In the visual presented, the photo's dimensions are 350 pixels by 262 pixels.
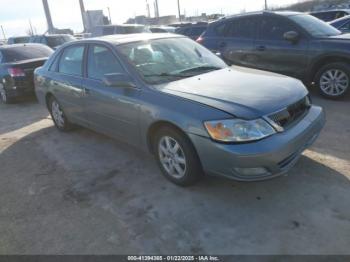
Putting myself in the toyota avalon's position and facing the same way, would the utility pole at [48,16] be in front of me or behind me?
behind

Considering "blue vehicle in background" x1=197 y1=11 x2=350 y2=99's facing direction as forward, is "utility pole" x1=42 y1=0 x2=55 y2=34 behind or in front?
behind

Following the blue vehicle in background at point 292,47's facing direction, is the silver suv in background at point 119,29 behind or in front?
behind

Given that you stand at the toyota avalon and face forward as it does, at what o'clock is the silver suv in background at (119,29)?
The silver suv in background is roughly at 7 o'clock from the toyota avalon.

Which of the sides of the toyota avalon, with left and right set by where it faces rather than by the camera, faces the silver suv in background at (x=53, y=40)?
back

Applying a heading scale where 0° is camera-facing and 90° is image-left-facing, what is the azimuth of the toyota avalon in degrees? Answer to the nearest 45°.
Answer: approximately 315°

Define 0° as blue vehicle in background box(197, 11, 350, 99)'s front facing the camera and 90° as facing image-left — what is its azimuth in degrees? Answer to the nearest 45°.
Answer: approximately 315°
